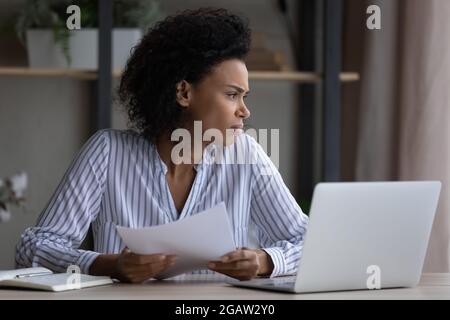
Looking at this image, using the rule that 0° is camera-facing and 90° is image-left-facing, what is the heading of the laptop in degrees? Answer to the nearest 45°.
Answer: approximately 135°

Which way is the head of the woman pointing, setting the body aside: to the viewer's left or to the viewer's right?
to the viewer's right

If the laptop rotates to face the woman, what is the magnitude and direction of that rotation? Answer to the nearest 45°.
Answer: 0° — it already faces them

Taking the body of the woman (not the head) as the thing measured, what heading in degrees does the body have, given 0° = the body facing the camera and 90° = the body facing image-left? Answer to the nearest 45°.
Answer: approximately 0°

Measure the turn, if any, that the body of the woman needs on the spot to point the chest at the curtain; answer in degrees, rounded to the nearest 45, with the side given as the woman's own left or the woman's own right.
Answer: approximately 135° to the woman's own left

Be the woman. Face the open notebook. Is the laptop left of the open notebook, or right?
left

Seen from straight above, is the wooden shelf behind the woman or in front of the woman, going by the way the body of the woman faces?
behind

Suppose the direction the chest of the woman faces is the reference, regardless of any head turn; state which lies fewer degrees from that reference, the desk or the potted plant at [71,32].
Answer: the desk

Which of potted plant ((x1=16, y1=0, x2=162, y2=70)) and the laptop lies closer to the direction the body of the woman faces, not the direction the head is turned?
the laptop

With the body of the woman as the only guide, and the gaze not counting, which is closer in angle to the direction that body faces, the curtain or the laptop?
the laptop

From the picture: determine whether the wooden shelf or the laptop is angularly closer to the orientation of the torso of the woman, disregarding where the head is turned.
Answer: the laptop

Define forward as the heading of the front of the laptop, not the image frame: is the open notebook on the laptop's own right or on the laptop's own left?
on the laptop's own left

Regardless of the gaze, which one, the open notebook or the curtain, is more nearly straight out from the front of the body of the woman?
the open notebook

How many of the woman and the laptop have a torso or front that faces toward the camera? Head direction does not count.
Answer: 1
